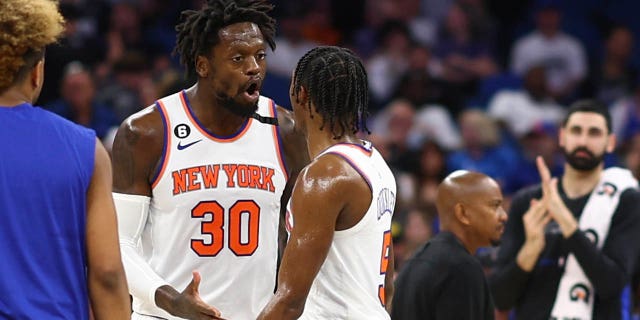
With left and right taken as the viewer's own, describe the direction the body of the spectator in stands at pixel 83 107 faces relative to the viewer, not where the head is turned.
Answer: facing the viewer

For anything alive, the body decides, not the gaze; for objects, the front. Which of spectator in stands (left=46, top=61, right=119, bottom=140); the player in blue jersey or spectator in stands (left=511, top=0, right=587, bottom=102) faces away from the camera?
the player in blue jersey

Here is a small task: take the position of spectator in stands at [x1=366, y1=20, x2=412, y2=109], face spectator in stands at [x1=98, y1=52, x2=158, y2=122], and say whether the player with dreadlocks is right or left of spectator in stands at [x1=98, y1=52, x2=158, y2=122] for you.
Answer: left

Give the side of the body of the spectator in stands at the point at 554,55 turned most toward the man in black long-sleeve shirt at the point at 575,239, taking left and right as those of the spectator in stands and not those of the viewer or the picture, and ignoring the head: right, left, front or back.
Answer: front

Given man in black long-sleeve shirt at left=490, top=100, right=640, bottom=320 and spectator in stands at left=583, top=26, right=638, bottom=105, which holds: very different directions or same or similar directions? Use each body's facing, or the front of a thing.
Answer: same or similar directions

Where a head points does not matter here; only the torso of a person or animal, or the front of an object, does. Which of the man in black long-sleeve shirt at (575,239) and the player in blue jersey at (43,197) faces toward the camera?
the man in black long-sleeve shirt

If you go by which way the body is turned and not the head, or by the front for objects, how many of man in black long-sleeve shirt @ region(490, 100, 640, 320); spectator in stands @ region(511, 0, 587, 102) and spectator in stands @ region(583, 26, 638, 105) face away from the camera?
0

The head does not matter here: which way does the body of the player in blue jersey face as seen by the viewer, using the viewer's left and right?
facing away from the viewer

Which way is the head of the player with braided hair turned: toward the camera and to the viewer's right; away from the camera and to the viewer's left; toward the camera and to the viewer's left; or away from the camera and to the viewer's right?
away from the camera and to the viewer's left

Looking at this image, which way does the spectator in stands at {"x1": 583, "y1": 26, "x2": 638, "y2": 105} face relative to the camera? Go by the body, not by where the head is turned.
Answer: toward the camera

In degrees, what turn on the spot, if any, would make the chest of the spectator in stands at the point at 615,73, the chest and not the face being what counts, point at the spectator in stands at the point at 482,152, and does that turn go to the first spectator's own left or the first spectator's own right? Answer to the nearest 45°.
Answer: approximately 45° to the first spectator's own right

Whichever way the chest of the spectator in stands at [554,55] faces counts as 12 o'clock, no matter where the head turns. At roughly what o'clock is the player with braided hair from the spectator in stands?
The player with braided hair is roughly at 12 o'clock from the spectator in stands.

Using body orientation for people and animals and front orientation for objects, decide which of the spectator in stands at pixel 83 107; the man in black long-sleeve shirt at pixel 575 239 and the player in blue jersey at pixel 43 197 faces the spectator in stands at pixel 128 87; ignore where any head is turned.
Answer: the player in blue jersey

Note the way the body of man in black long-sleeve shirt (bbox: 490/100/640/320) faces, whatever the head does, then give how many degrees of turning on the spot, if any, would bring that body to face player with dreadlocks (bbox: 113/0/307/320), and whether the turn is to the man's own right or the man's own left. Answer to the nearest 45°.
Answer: approximately 45° to the man's own right
